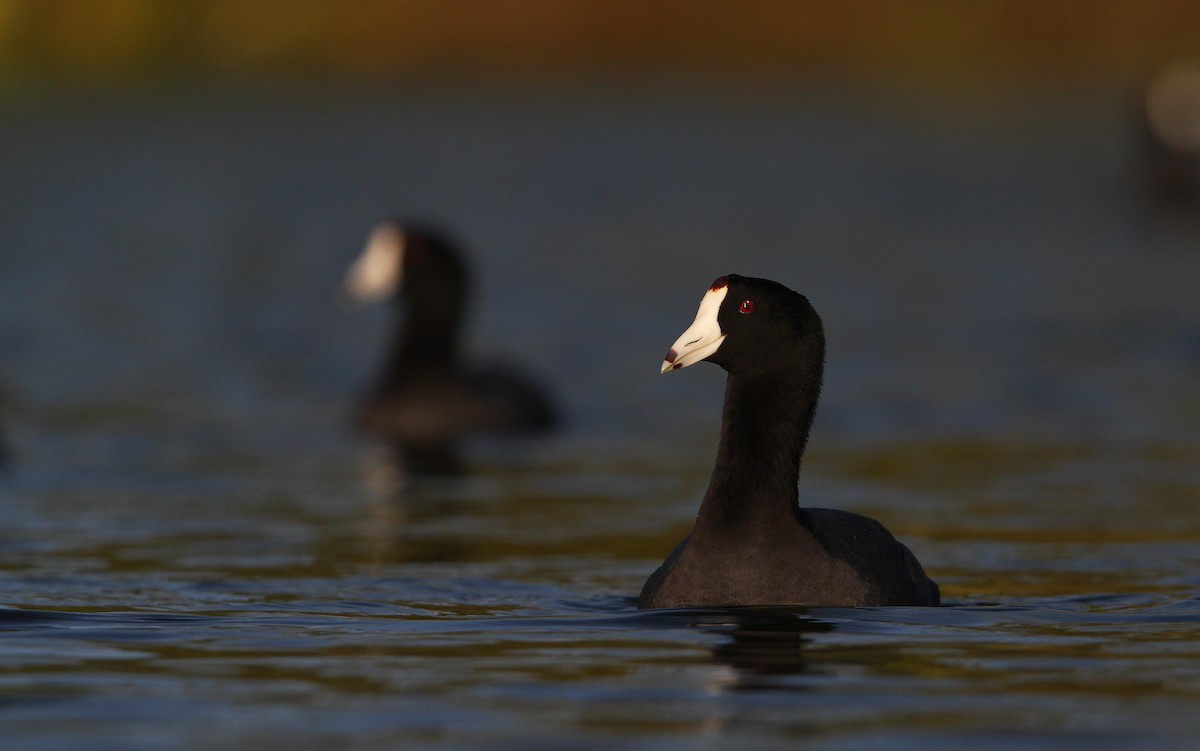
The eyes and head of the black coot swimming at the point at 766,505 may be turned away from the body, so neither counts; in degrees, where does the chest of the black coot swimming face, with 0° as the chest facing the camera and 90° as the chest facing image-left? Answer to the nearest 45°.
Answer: approximately 45°

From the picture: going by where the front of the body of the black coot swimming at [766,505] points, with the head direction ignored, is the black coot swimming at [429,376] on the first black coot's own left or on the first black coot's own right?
on the first black coot's own right
